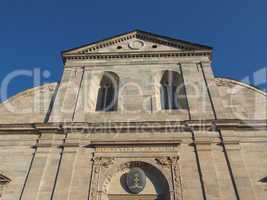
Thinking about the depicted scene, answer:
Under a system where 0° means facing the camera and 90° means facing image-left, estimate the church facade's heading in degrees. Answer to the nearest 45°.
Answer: approximately 0°
